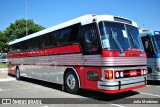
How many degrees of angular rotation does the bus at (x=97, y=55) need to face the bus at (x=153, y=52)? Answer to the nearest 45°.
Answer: approximately 90° to its left

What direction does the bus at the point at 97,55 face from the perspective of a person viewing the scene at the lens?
facing the viewer and to the right of the viewer
